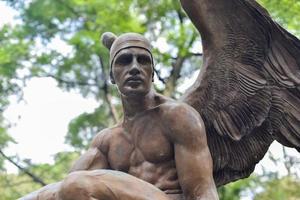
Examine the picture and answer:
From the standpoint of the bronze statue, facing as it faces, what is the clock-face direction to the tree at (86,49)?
The tree is roughly at 4 o'clock from the bronze statue.

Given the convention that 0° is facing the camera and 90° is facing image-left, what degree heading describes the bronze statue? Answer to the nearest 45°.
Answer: approximately 45°
